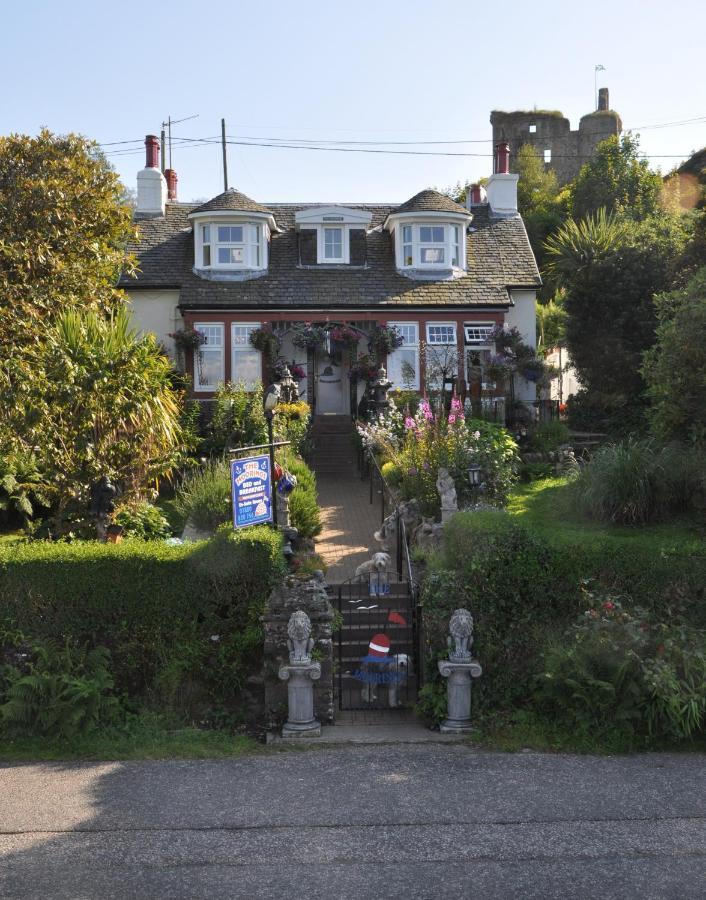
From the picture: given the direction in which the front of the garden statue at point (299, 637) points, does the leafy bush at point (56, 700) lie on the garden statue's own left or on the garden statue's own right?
on the garden statue's own right

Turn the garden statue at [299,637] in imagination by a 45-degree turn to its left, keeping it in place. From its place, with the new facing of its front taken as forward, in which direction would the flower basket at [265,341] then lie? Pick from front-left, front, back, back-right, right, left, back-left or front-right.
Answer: back-left

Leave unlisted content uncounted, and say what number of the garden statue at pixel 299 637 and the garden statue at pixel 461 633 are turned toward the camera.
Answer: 2

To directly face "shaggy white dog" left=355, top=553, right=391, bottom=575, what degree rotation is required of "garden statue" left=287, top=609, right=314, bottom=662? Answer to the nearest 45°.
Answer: approximately 180°

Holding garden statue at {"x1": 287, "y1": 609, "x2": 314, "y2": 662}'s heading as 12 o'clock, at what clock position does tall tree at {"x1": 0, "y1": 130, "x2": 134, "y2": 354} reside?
The tall tree is roughly at 5 o'clock from the garden statue.

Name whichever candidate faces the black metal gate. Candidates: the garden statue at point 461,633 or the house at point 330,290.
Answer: the house

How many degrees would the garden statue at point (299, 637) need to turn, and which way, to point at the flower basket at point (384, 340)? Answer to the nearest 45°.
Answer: approximately 180°

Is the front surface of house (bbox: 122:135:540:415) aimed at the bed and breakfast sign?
yes

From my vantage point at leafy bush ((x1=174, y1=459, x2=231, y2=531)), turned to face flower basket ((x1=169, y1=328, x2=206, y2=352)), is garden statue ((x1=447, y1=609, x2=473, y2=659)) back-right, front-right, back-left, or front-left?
back-right

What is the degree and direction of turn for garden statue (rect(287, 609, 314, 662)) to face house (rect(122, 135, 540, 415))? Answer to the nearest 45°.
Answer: approximately 180°

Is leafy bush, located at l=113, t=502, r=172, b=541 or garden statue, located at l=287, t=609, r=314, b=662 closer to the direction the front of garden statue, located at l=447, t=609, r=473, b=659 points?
the garden statue

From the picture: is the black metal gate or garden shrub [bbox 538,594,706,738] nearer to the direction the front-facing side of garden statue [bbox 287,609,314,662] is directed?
the garden shrub

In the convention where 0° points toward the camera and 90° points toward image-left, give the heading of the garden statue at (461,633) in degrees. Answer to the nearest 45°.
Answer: approximately 0°
